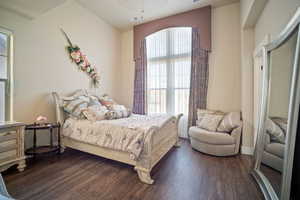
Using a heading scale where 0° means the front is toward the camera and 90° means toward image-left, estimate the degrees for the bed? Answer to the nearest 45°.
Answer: approximately 315°

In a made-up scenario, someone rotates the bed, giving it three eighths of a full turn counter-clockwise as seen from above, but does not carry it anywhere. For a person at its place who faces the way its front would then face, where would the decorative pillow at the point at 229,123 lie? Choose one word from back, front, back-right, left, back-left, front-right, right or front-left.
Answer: right

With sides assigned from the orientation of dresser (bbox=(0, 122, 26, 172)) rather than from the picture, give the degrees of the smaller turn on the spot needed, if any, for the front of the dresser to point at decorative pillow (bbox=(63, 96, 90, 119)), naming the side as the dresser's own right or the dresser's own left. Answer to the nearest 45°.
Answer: approximately 45° to the dresser's own left

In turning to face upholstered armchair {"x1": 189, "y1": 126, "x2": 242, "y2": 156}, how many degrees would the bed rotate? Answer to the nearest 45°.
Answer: approximately 45° to its left

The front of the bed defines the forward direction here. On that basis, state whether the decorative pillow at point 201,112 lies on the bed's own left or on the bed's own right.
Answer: on the bed's own left

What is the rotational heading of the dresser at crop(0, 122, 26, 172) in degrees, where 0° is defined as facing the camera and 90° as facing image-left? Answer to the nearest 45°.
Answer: approximately 315°

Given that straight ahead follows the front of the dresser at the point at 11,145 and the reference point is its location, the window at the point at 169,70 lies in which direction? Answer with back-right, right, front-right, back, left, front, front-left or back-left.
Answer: front-left

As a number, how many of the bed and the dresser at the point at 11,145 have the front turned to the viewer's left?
0
